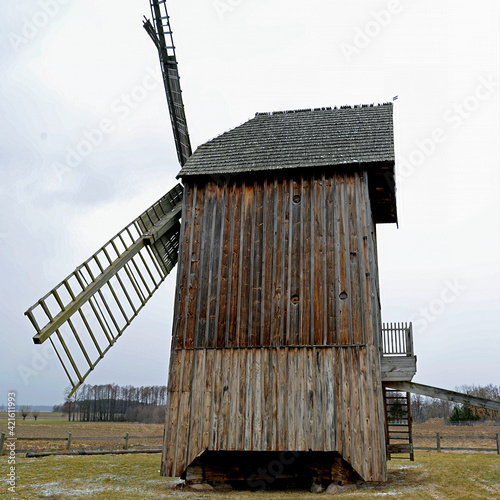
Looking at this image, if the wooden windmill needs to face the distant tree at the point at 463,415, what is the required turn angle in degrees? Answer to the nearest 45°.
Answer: approximately 135° to its right

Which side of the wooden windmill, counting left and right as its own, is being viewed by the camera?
left
